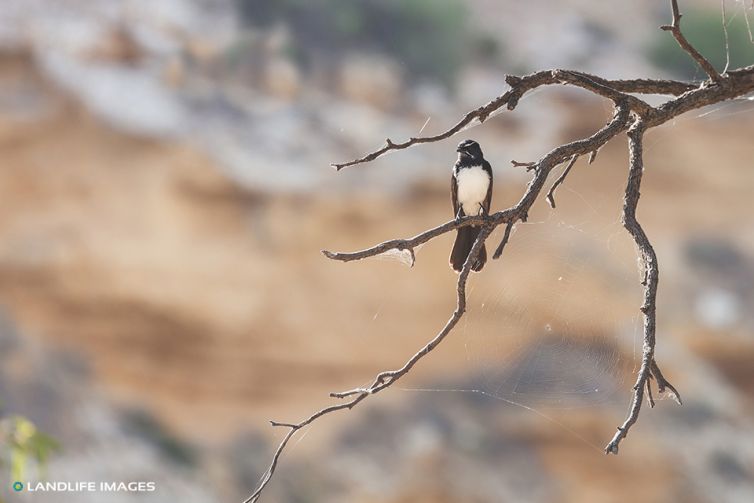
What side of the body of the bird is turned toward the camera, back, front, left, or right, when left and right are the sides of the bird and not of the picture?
front
